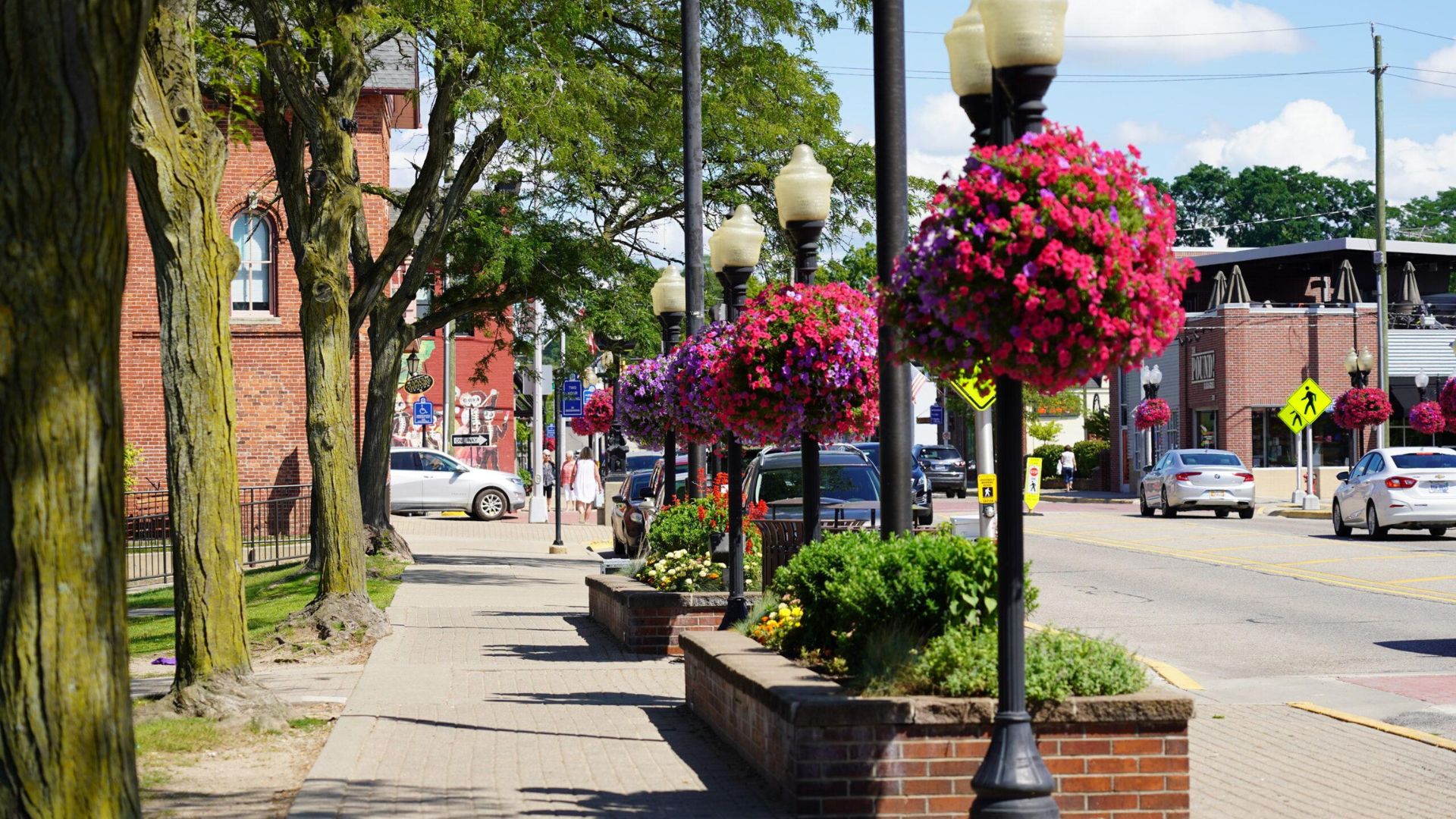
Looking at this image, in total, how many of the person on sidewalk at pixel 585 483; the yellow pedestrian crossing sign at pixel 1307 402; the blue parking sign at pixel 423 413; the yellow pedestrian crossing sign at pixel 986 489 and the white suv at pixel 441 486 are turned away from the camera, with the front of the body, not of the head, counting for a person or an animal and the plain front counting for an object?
1

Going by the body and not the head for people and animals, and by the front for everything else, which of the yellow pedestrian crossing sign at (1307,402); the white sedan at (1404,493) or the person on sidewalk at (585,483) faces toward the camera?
the yellow pedestrian crossing sign

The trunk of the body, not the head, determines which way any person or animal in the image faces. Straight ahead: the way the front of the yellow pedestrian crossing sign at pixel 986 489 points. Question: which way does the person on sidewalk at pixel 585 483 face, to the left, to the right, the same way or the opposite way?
the opposite way

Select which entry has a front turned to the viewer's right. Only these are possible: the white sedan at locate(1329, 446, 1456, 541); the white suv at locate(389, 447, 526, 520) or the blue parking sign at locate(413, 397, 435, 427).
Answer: the white suv at locate(389, 447, 526, 520)

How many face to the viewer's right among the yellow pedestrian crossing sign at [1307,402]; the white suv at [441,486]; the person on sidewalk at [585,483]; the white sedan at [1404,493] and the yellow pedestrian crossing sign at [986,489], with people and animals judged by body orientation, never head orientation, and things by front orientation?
1

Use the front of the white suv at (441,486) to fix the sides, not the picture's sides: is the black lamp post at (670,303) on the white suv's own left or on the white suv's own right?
on the white suv's own right

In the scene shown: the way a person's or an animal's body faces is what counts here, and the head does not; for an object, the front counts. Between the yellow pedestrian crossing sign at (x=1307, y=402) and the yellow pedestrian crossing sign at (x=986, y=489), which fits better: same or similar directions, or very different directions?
same or similar directions

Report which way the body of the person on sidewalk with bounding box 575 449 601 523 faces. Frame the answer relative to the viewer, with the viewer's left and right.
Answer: facing away from the viewer

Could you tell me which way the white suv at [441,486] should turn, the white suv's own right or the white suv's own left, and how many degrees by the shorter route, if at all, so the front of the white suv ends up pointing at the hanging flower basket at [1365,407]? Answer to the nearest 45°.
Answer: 0° — it already faces it

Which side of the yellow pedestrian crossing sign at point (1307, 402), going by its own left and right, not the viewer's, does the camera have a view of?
front

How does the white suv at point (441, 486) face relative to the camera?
to the viewer's right

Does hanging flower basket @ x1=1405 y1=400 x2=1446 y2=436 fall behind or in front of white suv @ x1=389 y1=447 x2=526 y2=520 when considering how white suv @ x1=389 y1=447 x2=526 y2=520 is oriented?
in front

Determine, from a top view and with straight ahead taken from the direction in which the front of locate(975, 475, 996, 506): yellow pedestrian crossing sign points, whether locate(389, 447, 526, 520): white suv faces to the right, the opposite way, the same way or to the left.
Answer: to the left

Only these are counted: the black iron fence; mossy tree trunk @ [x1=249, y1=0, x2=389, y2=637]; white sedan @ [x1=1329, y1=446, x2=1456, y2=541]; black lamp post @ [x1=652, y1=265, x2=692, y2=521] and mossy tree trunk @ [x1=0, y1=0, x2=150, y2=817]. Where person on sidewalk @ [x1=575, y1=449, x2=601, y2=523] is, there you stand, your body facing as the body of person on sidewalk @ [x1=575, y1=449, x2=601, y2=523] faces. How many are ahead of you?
0
